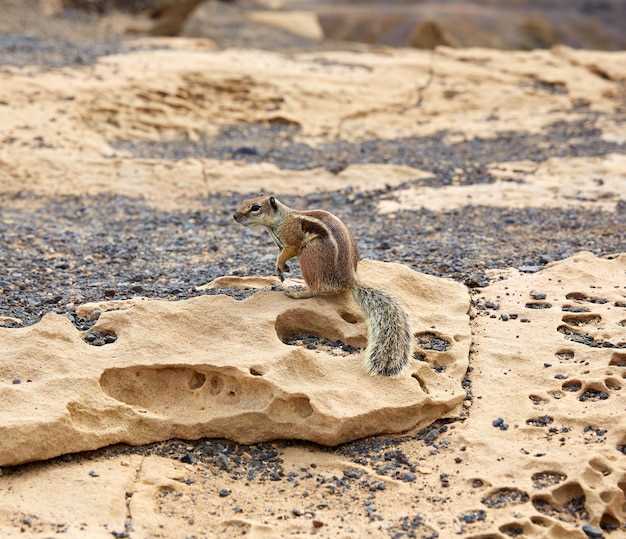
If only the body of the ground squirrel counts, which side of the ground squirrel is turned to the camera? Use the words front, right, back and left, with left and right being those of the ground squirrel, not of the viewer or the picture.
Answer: left

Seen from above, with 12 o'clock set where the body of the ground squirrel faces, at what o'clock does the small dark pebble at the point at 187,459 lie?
The small dark pebble is roughly at 10 o'clock from the ground squirrel.

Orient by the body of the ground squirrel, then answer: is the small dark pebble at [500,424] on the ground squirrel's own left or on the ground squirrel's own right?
on the ground squirrel's own left

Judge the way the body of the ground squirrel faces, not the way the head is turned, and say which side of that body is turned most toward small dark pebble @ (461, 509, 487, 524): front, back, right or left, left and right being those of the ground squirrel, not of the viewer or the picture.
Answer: left

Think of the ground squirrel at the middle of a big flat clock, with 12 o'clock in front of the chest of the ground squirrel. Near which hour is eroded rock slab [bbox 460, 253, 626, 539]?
The eroded rock slab is roughly at 7 o'clock from the ground squirrel.
